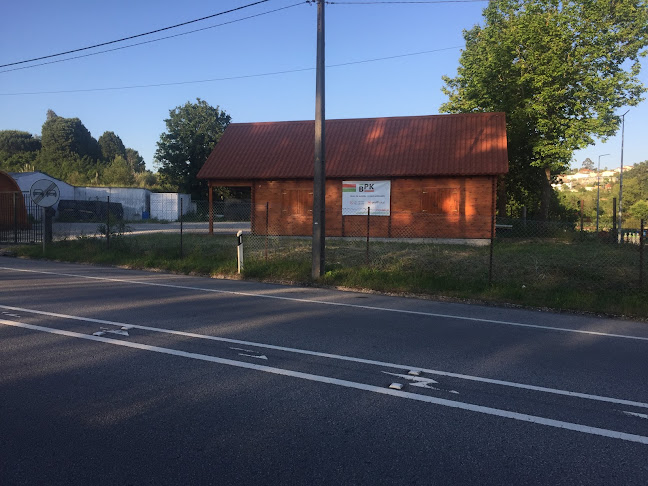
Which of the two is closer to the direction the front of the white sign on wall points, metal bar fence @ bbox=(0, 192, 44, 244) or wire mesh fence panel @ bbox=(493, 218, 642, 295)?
the wire mesh fence panel

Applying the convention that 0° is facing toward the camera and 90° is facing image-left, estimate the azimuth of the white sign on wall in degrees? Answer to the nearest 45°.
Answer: approximately 0°

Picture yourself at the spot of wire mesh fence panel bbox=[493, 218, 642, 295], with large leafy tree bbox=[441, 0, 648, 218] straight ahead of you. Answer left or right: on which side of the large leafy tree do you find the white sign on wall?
left

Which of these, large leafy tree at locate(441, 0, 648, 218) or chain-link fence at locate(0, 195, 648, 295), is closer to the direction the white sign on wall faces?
the chain-link fence

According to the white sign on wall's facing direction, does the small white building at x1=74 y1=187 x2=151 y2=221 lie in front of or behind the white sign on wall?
behind

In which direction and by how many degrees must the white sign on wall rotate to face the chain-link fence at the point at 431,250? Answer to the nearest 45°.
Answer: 0° — it already faces it

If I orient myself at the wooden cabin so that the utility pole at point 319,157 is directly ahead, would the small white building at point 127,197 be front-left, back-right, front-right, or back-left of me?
back-right

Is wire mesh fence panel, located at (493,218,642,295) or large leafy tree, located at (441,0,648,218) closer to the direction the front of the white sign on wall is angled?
the wire mesh fence panel

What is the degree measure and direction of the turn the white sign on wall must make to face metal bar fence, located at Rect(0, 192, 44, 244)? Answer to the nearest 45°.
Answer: approximately 90° to its right

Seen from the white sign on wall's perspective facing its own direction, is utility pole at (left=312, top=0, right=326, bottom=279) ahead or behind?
ahead

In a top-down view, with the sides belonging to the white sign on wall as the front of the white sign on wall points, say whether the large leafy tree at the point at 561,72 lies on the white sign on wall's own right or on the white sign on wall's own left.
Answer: on the white sign on wall's own left
